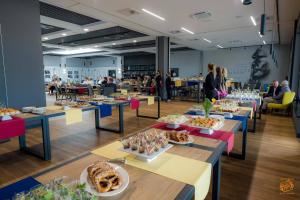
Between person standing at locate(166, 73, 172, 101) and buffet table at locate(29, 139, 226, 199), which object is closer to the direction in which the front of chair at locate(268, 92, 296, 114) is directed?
the person standing

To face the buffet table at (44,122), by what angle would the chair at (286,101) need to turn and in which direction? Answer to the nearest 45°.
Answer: approximately 45° to its left

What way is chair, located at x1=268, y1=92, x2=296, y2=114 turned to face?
to the viewer's left

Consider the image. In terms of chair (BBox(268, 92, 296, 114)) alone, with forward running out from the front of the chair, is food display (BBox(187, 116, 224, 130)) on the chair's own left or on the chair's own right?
on the chair's own left

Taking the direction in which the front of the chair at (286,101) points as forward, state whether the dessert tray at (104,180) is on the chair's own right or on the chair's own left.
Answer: on the chair's own left

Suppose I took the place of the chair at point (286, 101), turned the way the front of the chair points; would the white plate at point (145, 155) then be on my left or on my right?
on my left

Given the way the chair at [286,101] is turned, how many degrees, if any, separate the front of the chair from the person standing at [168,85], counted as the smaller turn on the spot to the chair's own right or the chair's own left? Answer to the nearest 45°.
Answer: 0° — it already faces them

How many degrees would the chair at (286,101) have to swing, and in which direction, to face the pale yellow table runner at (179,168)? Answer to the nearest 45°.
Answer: approximately 90° to its left
